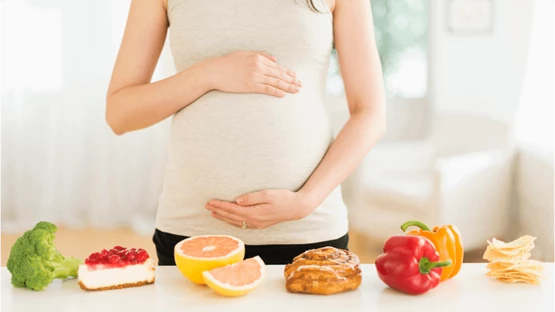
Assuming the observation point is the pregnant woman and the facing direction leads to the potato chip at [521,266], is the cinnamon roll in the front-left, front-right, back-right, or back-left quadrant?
front-right

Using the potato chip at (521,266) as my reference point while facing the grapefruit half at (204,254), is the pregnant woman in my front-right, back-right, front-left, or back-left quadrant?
front-right

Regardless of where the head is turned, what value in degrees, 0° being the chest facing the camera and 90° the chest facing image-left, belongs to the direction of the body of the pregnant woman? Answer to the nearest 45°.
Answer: approximately 0°
